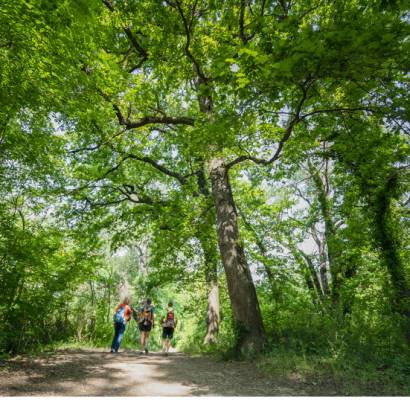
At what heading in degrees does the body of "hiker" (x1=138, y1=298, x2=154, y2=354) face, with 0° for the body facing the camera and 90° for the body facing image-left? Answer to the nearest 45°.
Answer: approximately 180°

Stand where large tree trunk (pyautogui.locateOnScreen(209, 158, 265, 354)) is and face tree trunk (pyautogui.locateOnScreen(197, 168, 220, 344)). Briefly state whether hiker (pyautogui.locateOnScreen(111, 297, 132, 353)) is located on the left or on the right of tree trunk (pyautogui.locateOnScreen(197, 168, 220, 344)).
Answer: left

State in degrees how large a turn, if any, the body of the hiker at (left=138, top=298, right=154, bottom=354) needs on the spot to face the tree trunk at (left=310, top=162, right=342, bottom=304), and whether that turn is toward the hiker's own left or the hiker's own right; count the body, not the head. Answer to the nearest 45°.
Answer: approximately 90° to the hiker's own right

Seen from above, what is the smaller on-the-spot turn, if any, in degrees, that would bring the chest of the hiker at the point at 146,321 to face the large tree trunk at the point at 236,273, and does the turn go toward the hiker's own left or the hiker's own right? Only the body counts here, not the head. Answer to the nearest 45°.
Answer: approximately 135° to the hiker's own right

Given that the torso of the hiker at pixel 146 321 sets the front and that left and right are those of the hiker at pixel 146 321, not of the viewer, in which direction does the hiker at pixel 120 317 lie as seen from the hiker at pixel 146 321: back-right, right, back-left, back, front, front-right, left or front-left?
back-left

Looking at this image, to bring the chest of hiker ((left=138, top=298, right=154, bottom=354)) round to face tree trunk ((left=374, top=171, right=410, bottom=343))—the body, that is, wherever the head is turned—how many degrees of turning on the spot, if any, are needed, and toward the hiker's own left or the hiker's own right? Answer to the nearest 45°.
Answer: approximately 135° to the hiker's own right
